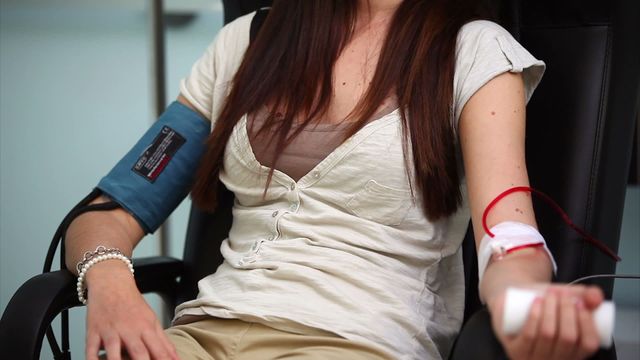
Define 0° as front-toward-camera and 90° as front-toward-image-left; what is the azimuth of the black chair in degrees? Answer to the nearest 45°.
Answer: approximately 45°
